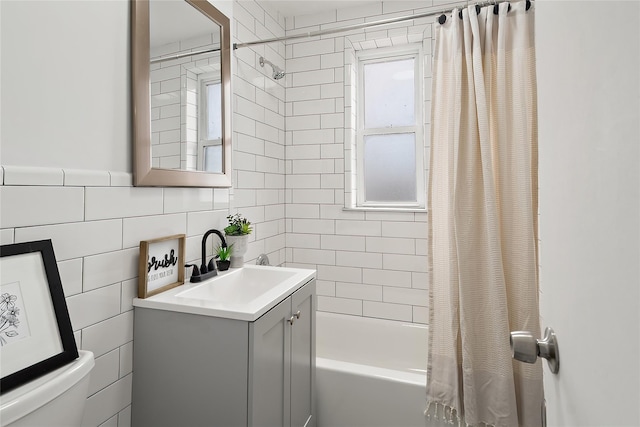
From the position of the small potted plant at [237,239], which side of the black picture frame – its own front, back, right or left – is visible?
left

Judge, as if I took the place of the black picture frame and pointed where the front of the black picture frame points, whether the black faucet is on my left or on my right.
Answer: on my left

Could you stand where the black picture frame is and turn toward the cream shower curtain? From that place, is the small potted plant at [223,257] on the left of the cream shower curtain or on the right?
left

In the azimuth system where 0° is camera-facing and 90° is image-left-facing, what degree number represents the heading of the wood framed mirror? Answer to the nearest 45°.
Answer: approximately 315°

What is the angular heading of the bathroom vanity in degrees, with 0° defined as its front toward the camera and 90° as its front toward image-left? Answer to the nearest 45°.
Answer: approximately 315°

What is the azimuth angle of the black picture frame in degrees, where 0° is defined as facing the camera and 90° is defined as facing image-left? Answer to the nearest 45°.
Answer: approximately 315°
